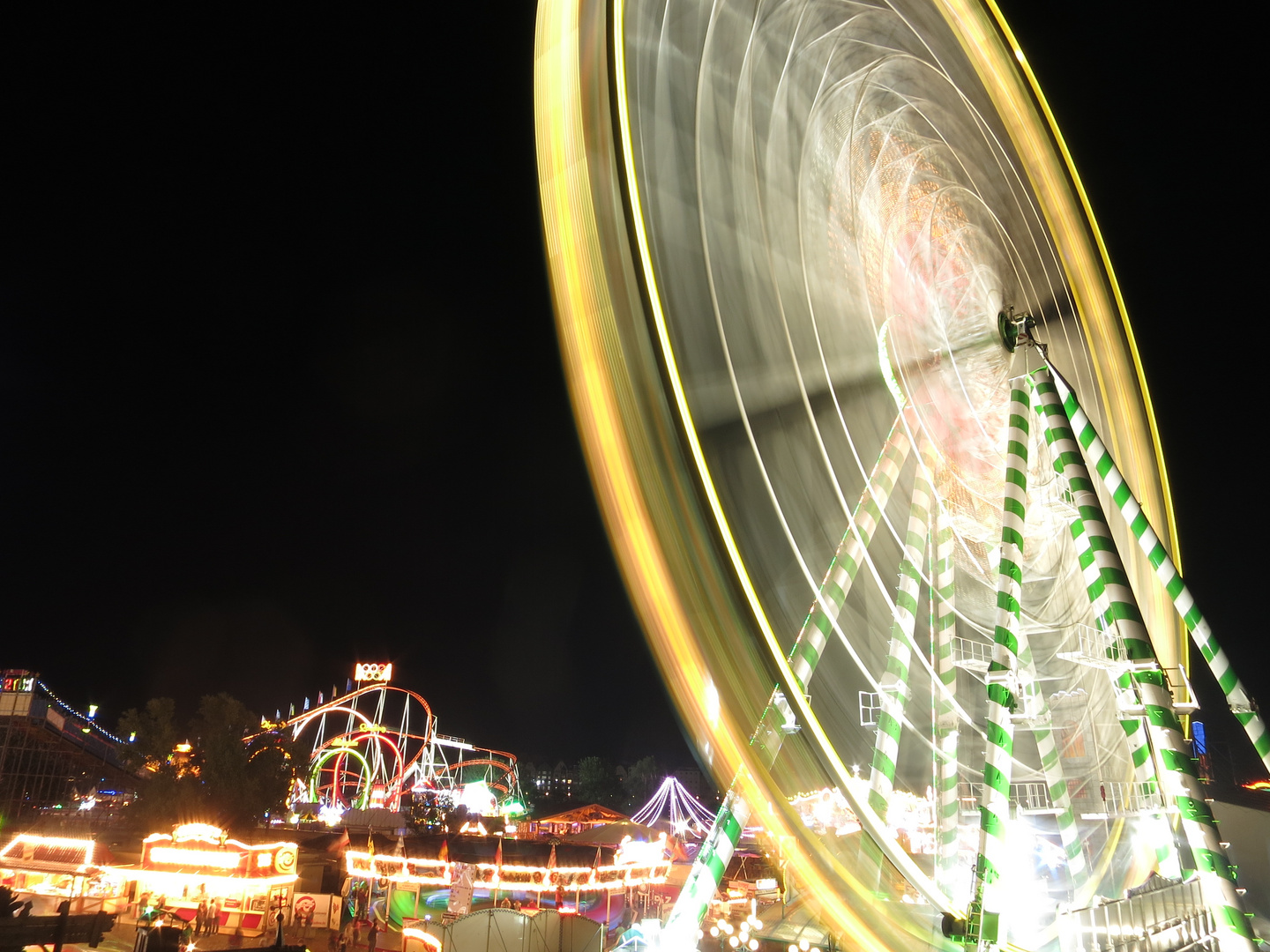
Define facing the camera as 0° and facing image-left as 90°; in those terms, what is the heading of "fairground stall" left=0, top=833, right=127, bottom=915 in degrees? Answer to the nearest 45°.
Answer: approximately 0°

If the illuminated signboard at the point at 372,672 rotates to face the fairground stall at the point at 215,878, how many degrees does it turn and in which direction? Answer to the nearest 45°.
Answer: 0° — it already faces it

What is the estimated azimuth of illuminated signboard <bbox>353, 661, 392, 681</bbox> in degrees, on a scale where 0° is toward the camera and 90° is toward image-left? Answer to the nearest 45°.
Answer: approximately 0°

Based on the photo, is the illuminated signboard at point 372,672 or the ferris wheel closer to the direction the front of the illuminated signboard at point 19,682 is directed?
the ferris wheel

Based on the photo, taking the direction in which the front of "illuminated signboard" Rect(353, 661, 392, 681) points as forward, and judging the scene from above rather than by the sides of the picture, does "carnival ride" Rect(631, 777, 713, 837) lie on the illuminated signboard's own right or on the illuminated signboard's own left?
on the illuminated signboard's own left

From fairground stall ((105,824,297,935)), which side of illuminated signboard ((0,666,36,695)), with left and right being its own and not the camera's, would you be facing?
front

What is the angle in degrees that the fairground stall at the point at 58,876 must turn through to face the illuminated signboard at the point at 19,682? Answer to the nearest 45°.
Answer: approximately 180°

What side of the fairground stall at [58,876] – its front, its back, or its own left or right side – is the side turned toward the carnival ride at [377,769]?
back
